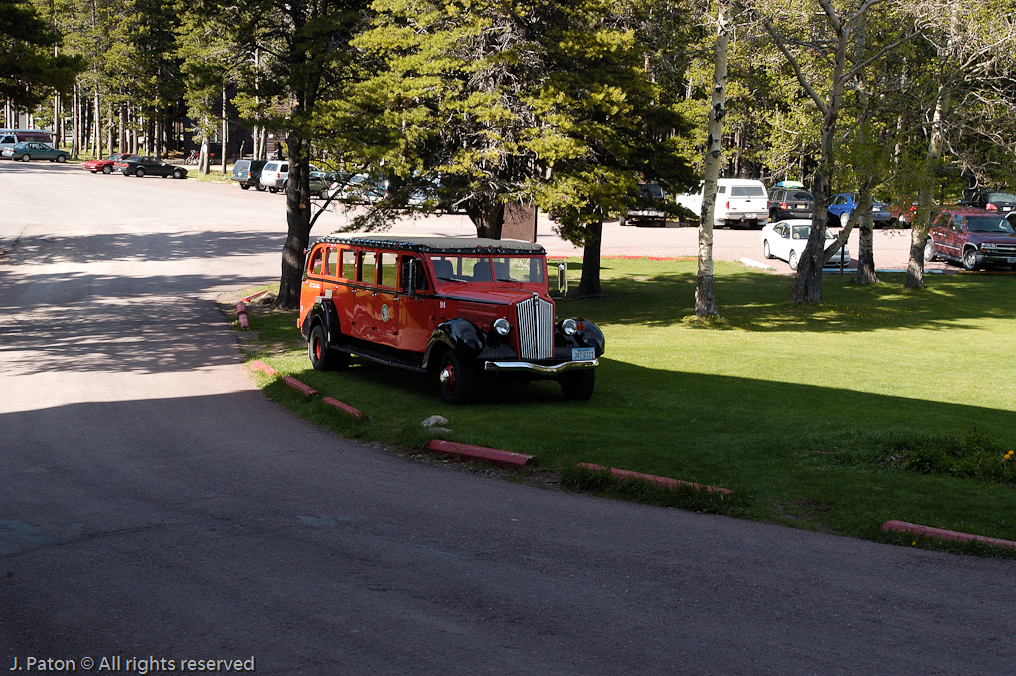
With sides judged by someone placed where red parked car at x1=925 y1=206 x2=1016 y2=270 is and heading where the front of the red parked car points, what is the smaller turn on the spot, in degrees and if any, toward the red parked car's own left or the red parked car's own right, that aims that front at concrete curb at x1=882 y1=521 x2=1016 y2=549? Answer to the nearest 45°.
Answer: approximately 45° to the red parked car's own right

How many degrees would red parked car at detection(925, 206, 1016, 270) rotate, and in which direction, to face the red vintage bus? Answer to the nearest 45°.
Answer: approximately 45° to its right

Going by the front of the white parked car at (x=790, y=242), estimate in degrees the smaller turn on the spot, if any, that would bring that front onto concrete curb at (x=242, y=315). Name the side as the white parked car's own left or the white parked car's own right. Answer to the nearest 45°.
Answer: approximately 90° to the white parked car's own right

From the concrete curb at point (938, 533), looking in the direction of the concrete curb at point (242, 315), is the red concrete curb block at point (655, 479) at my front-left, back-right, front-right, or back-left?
front-left

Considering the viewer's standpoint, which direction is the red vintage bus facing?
facing the viewer and to the right of the viewer

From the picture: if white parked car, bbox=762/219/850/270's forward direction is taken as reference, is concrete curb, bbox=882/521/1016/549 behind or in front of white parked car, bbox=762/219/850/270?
in front

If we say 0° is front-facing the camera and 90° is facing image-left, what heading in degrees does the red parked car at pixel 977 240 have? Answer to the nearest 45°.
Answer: approximately 315°

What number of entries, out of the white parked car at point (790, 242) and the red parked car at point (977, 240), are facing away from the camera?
0

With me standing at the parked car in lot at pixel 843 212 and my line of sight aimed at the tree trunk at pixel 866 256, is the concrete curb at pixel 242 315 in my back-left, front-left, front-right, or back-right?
front-right

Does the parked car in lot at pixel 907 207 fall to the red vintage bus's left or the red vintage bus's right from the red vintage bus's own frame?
on its left
